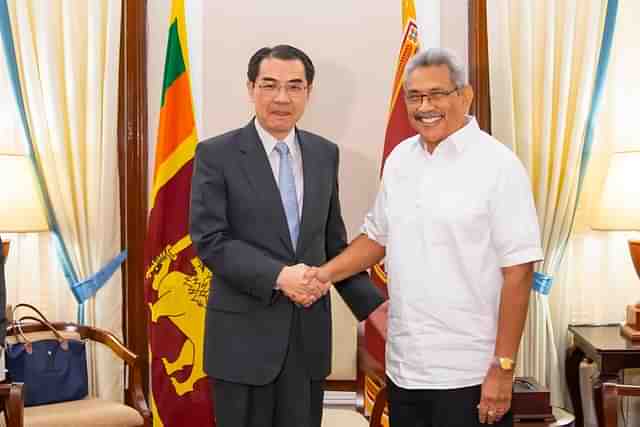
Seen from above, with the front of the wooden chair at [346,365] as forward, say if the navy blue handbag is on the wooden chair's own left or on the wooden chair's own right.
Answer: on the wooden chair's own right

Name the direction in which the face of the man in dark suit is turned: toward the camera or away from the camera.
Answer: toward the camera

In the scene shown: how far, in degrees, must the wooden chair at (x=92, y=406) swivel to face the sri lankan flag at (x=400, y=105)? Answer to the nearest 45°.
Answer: approximately 90° to its left

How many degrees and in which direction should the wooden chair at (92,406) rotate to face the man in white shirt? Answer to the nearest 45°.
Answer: approximately 45° to its left

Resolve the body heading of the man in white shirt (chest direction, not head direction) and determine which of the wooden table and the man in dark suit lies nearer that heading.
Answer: the man in dark suit

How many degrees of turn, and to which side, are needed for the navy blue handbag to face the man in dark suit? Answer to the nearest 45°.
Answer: approximately 45° to its left

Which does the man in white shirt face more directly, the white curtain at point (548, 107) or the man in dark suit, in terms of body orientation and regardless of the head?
the man in dark suit

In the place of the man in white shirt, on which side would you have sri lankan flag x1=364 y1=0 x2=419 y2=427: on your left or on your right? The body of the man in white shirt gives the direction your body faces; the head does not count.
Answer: on your right

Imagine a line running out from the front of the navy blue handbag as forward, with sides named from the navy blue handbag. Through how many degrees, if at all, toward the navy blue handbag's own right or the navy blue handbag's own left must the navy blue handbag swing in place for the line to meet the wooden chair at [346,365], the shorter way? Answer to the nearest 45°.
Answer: approximately 90° to the navy blue handbag's own left

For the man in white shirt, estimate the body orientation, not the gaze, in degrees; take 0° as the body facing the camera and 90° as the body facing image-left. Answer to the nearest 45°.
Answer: approximately 45°

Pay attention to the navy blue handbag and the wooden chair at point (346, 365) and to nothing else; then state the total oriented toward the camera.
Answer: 2

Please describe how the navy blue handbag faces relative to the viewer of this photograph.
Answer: facing the viewer

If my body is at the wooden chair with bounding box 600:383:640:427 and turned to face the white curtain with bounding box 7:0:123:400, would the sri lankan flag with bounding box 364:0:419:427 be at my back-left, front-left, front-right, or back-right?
front-right

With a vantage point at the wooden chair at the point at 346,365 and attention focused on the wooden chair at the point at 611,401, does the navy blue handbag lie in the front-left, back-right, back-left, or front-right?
back-right

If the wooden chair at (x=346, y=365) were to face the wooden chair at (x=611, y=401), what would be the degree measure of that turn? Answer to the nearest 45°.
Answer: approximately 45° to its left

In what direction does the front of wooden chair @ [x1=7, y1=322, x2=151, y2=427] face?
toward the camera
